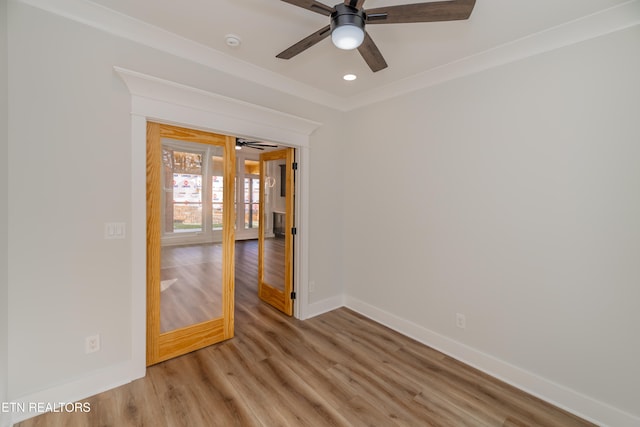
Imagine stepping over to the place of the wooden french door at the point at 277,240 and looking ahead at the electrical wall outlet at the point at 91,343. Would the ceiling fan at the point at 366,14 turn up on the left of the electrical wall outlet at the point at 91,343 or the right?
left

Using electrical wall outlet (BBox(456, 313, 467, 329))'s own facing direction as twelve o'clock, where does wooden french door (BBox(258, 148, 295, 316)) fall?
The wooden french door is roughly at 3 o'clock from the electrical wall outlet.

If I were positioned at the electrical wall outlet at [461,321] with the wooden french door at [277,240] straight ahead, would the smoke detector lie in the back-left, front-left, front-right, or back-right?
front-left

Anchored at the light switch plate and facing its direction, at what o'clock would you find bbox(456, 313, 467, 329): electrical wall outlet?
The electrical wall outlet is roughly at 10 o'clock from the light switch plate.

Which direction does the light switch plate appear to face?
toward the camera

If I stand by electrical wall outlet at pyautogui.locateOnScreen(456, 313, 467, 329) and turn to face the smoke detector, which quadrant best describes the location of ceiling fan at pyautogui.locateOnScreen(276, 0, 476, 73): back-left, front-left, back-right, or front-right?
front-left

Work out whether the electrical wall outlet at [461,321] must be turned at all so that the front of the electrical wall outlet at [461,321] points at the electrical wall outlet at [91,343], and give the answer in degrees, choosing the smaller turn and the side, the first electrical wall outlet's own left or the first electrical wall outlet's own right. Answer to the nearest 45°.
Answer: approximately 45° to the first electrical wall outlet's own right

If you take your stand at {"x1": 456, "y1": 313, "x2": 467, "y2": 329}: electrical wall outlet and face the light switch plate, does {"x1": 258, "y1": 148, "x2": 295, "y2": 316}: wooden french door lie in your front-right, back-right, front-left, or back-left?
front-right

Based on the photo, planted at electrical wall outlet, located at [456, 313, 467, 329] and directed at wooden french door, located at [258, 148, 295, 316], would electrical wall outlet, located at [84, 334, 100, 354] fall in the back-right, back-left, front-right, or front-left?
front-left
